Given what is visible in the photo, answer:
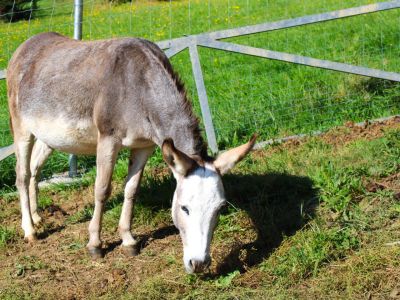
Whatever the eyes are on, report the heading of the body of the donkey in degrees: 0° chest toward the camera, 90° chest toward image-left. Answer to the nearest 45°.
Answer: approximately 315°

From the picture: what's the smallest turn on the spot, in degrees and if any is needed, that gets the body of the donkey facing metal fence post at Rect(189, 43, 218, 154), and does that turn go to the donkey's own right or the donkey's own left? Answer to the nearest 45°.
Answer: approximately 90° to the donkey's own left
